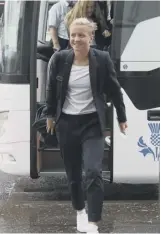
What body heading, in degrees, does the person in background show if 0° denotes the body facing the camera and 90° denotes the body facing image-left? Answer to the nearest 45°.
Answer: approximately 315°
